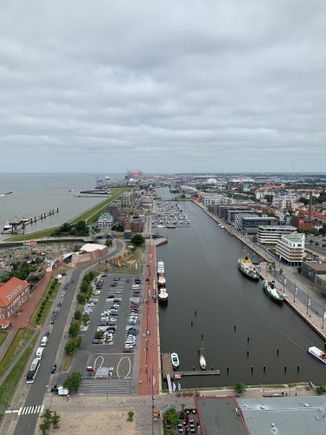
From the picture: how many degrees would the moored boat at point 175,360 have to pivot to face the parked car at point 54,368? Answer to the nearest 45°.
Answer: approximately 90° to its right

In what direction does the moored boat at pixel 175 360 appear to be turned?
toward the camera

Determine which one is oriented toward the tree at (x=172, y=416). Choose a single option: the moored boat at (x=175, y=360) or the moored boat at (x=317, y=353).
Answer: the moored boat at (x=175, y=360)

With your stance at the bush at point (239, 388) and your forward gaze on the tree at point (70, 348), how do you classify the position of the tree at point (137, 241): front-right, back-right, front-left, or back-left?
front-right

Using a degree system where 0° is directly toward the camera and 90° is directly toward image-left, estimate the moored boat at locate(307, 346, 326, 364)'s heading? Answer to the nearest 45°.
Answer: approximately 135°

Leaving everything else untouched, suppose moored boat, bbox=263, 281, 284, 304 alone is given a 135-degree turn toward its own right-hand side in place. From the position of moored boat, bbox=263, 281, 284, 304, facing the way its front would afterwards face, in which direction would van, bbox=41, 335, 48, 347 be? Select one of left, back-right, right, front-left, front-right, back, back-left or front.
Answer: front-left
